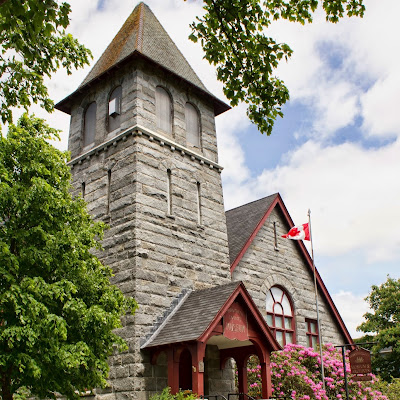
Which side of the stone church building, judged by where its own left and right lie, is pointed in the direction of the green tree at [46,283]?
right

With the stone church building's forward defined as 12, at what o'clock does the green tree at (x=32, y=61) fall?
The green tree is roughly at 2 o'clock from the stone church building.

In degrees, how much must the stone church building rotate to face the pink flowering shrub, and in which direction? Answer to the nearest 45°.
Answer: approximately 90° to its left

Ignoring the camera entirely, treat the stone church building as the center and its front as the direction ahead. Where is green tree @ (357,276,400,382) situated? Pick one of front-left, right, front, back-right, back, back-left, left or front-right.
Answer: left

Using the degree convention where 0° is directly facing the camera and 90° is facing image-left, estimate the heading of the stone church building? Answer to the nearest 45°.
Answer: approximately 315°
